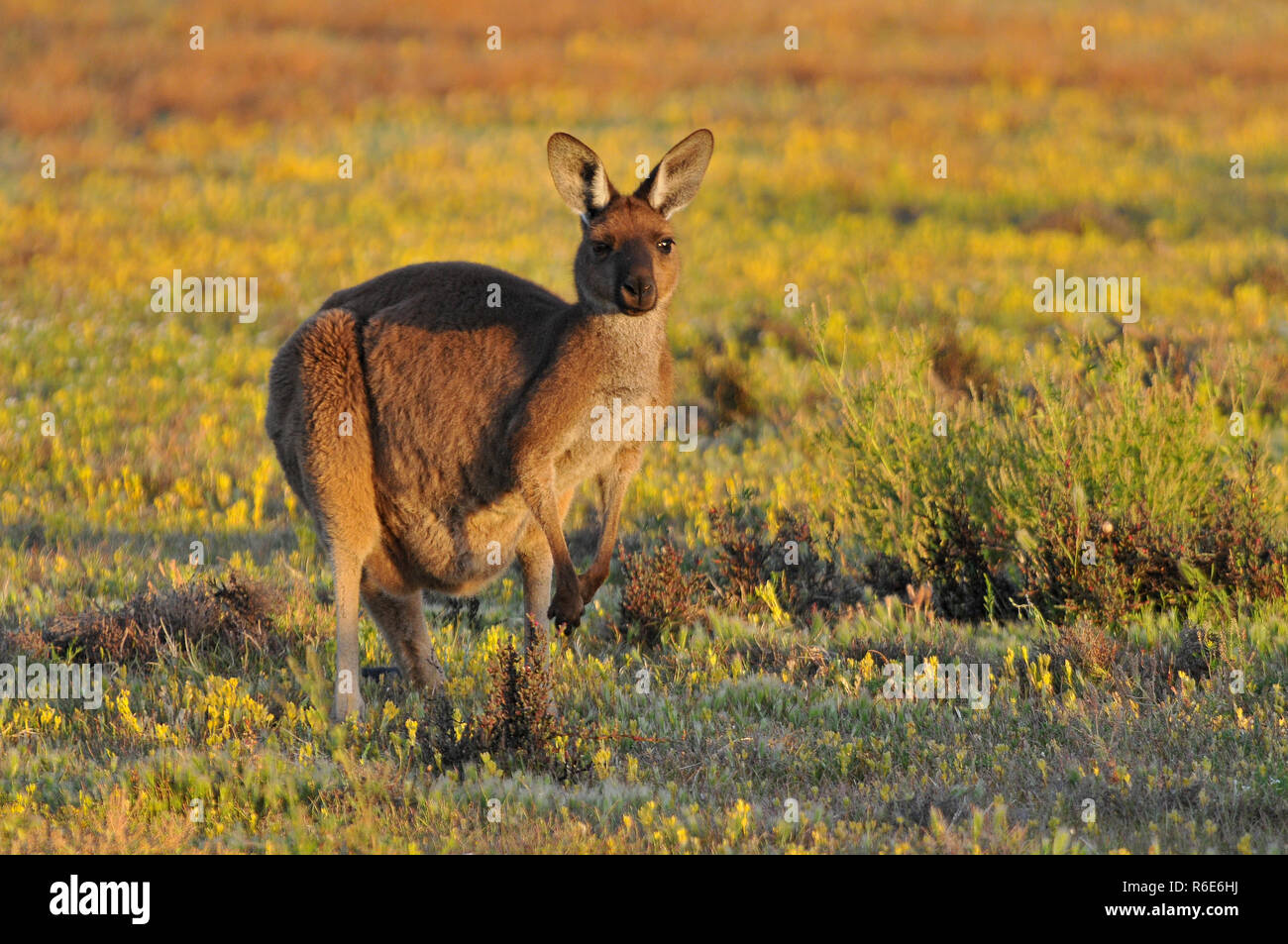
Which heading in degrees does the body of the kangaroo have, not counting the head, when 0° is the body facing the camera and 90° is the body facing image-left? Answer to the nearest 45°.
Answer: approximately 315°
